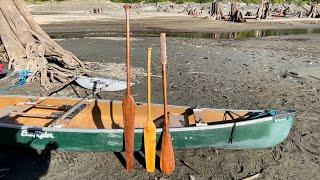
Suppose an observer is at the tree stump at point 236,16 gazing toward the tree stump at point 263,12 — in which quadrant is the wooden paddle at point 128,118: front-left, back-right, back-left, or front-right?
back-right
